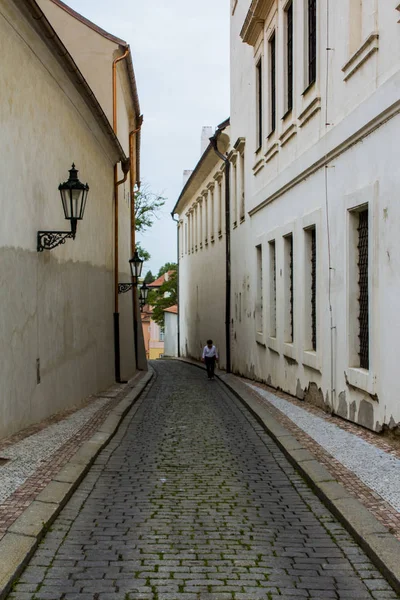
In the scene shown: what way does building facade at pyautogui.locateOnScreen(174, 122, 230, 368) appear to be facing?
to the viewer's left

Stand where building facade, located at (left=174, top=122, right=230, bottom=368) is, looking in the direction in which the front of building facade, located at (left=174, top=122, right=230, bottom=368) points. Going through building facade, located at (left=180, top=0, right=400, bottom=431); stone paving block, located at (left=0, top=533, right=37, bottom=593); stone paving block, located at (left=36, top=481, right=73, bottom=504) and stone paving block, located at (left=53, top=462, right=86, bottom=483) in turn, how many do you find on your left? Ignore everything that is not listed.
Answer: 4

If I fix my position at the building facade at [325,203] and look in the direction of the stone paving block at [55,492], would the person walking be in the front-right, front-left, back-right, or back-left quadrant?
back-right

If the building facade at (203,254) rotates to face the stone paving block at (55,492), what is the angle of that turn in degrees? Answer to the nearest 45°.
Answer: approximately 90° to its left

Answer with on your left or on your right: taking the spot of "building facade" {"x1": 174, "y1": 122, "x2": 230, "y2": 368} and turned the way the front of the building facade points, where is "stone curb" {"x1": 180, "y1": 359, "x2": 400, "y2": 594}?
on your left

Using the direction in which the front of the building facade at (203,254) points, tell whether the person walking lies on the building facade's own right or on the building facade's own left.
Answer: on the building facade's own left

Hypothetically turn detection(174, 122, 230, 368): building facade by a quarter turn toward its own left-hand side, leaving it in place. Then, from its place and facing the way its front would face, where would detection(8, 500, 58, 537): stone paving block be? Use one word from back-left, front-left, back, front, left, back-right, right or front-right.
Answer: front

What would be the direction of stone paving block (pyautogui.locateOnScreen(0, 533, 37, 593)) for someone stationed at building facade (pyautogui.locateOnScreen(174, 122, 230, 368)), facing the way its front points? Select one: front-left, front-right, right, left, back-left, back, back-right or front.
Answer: left

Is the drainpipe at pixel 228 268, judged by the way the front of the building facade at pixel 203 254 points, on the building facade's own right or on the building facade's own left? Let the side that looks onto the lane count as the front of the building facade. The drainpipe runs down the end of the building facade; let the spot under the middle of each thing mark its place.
on the building facade's own left

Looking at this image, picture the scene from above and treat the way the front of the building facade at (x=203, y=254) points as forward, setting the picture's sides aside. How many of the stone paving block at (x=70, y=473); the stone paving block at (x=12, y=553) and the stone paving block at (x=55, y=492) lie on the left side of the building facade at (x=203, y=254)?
3

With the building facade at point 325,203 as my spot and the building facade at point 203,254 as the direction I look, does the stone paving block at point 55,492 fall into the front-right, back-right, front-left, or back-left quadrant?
back-left

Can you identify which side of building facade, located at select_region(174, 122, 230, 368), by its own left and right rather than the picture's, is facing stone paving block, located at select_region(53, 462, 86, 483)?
left
